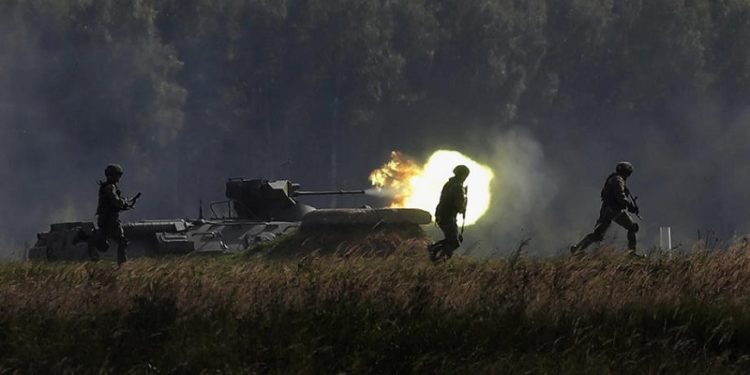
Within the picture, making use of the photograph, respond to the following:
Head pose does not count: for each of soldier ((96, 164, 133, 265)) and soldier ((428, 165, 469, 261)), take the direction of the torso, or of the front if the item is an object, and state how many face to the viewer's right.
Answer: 2

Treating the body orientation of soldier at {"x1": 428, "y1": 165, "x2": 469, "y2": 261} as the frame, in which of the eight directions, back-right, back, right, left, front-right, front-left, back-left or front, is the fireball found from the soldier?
left

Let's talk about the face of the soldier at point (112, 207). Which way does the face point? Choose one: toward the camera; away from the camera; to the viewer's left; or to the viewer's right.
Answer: to the viewer's right

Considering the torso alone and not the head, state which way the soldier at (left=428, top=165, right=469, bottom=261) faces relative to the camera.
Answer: to the viewer's right

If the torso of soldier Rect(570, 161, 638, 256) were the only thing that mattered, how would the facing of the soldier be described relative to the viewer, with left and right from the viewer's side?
facing to the right of the viewer

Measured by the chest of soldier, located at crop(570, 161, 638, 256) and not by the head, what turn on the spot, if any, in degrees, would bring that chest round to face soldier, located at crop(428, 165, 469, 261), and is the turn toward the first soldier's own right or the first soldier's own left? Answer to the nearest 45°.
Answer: approximately 135° to the first soldier's own right

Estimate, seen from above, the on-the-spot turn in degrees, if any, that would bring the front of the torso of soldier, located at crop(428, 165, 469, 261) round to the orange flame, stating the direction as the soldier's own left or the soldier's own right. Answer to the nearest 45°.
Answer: approximately 90° to the soldier's own left

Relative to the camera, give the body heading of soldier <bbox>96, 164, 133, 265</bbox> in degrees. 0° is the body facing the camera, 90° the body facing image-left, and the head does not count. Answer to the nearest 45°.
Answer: approximately 270°

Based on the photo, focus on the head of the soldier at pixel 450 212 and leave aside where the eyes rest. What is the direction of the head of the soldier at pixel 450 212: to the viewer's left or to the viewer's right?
to the viewer's right
